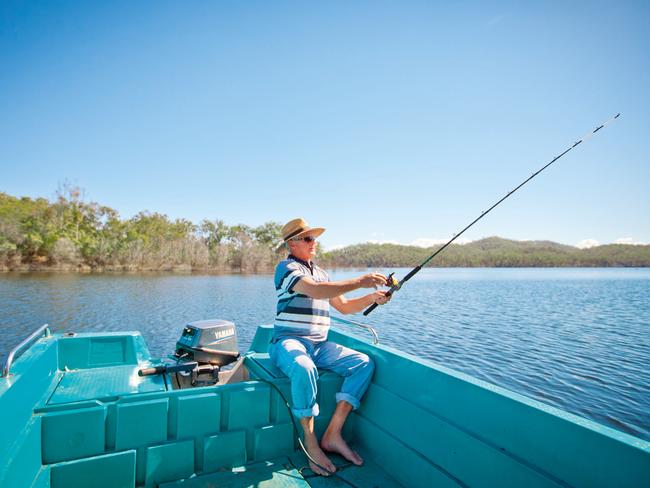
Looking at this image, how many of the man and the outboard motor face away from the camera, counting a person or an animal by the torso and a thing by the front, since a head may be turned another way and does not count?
0

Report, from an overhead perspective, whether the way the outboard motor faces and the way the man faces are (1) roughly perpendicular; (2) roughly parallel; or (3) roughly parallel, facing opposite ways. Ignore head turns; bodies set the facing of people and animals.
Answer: roughly perpendicular

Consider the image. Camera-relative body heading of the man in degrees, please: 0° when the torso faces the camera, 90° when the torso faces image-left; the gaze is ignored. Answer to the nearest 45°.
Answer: approximately 315°

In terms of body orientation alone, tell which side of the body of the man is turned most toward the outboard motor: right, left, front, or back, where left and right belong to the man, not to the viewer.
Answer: back

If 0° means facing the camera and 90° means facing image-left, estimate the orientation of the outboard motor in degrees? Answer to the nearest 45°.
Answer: approximately 45°

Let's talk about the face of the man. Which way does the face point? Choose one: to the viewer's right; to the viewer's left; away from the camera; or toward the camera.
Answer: to the viewer's right
